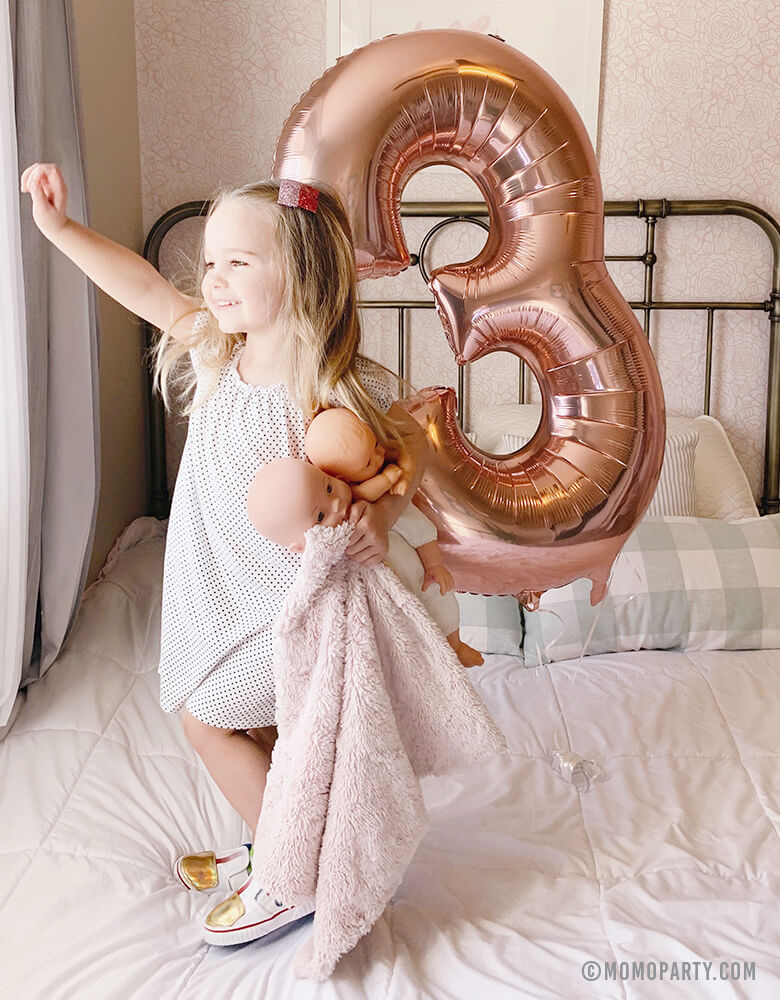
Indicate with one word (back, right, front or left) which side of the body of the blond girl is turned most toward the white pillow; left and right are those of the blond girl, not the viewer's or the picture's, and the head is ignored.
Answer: back

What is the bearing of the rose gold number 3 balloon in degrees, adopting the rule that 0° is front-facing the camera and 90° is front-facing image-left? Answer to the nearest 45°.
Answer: approximately 0°

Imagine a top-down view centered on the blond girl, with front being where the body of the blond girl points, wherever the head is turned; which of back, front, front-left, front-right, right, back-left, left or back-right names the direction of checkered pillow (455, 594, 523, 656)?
back

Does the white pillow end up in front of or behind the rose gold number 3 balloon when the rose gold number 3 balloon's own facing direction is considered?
behind

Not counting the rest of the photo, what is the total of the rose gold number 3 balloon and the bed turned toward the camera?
2

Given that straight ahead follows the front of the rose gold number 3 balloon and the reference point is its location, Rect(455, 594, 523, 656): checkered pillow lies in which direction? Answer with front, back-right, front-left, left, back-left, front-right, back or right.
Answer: back

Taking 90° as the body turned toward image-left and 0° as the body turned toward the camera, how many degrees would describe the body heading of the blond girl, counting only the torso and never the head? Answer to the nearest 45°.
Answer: approximately 45°
